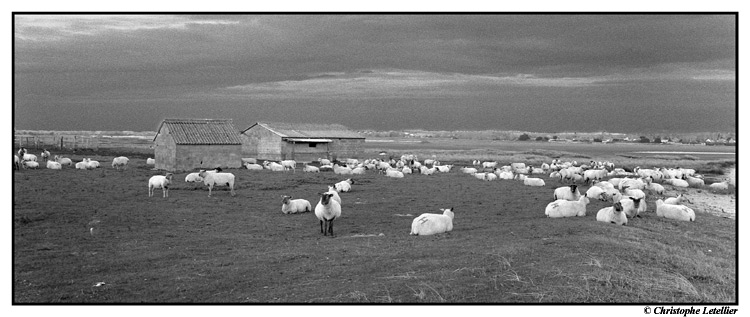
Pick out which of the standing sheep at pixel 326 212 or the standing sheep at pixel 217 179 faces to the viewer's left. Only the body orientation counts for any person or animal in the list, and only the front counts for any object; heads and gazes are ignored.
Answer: the standing sheep at pixel 217 179

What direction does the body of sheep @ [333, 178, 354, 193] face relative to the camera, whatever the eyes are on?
to the viewer's right

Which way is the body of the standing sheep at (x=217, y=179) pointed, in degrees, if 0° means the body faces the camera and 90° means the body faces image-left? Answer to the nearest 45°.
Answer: approximately 90°

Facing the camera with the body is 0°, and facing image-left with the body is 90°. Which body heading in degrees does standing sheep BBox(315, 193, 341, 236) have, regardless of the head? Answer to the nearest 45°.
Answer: approximately 0°

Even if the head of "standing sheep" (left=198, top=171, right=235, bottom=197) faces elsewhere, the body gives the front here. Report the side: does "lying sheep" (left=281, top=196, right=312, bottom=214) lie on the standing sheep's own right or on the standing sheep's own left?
on the standing sheep's own left

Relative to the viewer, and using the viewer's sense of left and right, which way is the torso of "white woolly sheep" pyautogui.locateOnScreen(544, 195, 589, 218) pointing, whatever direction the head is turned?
facing to the right of the viewer

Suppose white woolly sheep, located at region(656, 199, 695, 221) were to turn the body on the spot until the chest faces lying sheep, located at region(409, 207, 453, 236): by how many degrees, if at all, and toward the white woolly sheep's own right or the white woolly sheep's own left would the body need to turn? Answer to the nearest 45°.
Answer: approximately 45° to the white woolly sheep's own left

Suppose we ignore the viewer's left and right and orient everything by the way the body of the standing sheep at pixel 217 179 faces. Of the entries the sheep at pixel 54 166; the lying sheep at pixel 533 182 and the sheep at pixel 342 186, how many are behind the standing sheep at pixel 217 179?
2

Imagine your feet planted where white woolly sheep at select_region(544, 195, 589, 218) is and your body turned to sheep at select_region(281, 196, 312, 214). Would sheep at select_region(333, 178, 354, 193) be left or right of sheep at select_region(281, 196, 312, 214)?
right

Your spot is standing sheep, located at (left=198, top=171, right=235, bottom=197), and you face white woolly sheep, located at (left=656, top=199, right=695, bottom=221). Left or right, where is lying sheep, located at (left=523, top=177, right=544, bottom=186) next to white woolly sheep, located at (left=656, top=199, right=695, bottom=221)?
left
